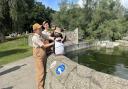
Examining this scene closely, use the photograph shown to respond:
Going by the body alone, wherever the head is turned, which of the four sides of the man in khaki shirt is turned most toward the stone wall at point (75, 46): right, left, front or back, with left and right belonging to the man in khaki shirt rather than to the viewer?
left

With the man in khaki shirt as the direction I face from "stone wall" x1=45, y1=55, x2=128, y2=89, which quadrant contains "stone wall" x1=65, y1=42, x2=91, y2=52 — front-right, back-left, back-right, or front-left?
front-right

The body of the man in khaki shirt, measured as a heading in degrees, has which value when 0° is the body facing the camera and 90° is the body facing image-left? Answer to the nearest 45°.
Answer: approximately 270°
